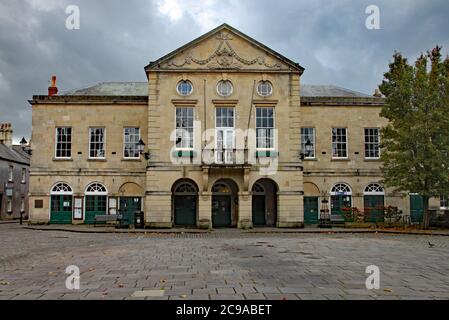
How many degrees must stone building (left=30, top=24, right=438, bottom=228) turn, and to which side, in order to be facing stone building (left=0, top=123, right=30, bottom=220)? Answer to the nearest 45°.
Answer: approximately 135° to its right

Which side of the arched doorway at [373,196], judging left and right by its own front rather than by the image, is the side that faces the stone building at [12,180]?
right

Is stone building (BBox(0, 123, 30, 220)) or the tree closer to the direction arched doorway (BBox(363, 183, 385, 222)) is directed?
the tree

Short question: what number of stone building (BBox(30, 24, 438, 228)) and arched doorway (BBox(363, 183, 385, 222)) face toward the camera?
2

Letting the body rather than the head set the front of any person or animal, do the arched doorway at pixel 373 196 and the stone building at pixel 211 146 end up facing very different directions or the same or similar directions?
same or similar directions

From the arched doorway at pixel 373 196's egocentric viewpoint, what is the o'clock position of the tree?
The tree is roughly at 11 o'clock from the arched doorway.

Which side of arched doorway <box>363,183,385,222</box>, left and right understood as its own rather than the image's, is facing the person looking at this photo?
front

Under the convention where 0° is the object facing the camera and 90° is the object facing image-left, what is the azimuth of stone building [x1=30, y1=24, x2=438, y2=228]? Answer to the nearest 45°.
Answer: approximately 0°

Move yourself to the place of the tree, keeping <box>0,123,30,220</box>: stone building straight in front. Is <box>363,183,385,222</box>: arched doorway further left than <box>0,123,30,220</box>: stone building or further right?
right

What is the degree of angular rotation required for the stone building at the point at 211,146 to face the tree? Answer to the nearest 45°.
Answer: approximately 90° to its left

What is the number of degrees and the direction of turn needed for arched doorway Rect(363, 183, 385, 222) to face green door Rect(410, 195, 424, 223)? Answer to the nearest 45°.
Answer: approximately 135° to its left
